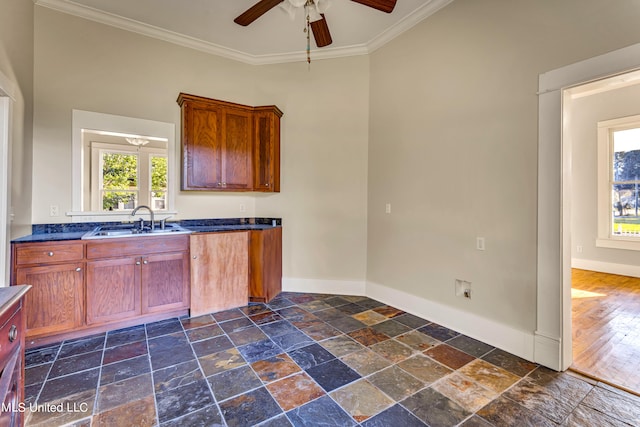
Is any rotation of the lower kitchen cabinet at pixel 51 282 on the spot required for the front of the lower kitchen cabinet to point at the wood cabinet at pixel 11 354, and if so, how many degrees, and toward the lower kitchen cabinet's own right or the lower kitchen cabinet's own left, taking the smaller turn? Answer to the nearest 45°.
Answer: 0° — it already faces it

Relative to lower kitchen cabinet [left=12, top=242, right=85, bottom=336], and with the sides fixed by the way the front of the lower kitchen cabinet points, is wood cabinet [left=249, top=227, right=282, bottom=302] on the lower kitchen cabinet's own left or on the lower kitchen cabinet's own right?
on the lower kitchen cabinet's own left

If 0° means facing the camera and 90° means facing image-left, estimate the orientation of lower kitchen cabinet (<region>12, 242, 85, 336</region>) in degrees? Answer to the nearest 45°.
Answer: approximately 0°

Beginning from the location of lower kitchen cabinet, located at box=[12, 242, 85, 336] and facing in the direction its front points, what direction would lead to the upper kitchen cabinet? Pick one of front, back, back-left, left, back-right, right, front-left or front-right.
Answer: left

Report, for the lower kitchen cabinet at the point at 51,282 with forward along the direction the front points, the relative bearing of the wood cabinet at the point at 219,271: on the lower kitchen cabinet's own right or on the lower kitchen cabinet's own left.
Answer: on the lower kitchen cabinet's own left
